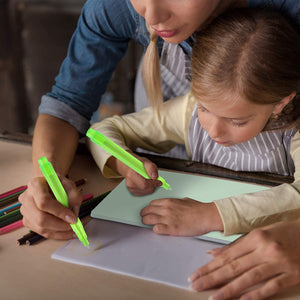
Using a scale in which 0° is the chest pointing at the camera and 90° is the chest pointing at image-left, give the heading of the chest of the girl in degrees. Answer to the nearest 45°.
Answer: approximately 45°

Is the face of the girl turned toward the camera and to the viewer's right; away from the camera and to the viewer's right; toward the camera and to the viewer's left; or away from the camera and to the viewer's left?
toward the camera and to the viewer's left
